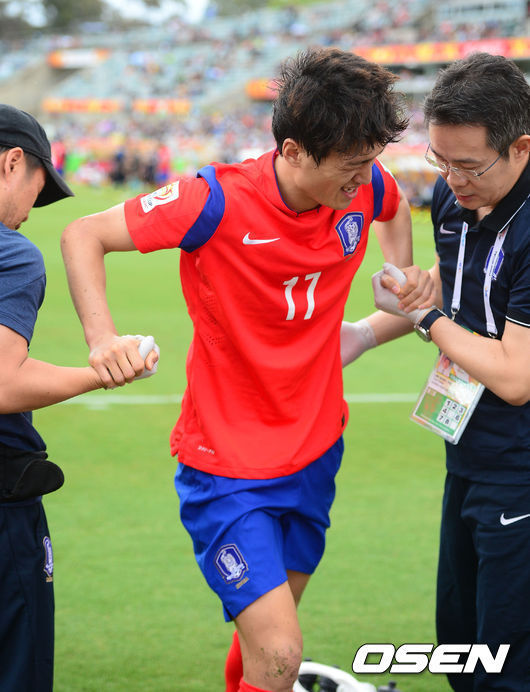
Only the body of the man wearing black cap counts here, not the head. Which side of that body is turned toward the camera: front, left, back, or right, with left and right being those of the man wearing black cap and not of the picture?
right

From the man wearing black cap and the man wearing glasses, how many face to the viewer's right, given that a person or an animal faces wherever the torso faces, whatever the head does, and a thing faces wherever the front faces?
1

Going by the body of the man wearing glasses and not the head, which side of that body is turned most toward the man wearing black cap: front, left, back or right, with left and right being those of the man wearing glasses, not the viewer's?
front

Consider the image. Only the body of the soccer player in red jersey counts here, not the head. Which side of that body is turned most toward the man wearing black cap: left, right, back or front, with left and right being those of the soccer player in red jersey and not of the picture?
right

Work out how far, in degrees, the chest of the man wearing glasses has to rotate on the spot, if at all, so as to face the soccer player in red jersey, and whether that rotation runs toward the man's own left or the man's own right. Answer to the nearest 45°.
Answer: approximately 45° to the man's own right

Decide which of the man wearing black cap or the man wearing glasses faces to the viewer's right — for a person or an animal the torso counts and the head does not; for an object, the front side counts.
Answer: the man wearing black cap

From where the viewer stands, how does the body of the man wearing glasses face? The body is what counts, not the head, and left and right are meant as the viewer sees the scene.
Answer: facing the viewer and to the left of the viewer

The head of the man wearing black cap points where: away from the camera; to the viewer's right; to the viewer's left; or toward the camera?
to the viewer's right

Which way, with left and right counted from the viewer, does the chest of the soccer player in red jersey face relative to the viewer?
facing the viewer and to the right of the viewer

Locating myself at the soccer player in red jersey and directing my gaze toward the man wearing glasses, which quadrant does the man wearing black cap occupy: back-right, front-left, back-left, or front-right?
back-right
